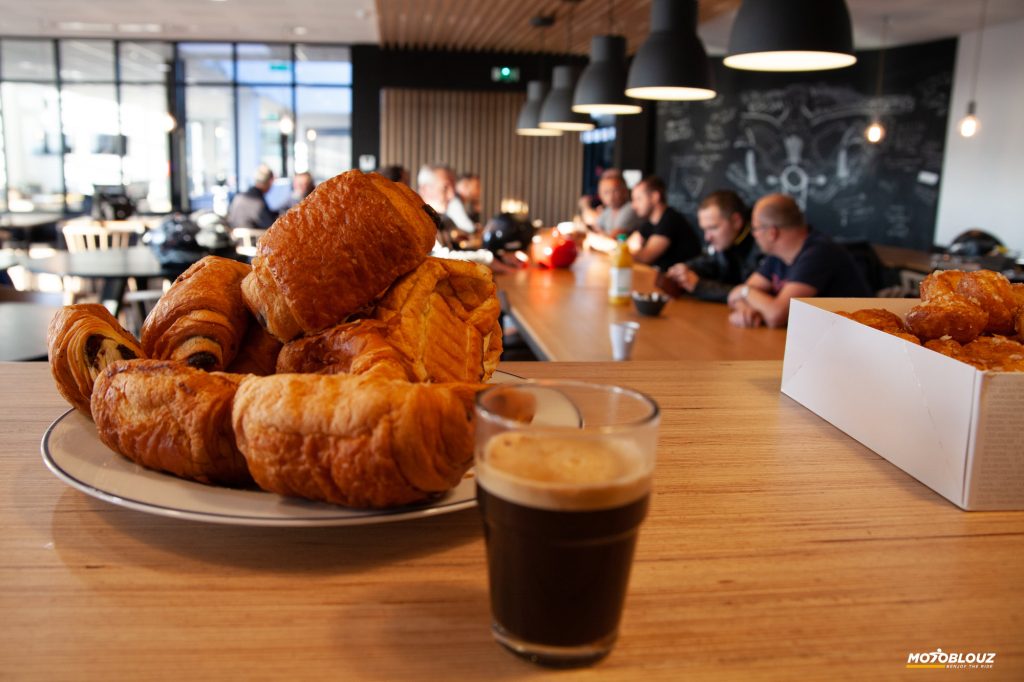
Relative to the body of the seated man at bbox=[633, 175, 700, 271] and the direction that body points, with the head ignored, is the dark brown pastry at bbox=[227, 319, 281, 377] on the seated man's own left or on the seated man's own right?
on the seated man's own left

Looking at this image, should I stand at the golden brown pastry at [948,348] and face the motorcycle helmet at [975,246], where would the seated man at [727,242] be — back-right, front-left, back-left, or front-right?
front-left

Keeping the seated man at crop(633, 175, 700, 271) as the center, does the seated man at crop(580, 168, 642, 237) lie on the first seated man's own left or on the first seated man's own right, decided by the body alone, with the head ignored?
on the first seated man's own right

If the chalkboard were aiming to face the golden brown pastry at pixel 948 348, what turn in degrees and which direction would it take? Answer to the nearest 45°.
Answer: approximately 45° to its left

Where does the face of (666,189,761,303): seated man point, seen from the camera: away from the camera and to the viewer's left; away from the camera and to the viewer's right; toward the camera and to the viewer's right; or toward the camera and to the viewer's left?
toward the camera and to the viewer's left

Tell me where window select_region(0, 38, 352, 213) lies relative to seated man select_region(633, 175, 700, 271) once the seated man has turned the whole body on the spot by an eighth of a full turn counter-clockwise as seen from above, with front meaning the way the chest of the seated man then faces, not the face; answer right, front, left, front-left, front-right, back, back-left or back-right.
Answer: right

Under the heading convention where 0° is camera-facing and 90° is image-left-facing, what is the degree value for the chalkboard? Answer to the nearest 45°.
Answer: approximately 45°

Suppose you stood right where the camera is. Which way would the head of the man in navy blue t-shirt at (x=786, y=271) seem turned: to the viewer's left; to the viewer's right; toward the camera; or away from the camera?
to the viewer's left

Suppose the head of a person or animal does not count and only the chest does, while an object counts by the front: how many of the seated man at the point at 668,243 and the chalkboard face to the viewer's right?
0

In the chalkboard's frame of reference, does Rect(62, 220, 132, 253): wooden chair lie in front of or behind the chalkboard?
in front

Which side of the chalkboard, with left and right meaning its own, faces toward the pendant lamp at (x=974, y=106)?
left

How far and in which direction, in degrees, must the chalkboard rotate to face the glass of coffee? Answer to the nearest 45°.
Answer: approximately 45° to its left

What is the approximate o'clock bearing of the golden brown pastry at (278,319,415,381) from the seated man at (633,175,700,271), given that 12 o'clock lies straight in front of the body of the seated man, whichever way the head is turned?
The golden brown pastry is roughly at 9 o'clock from the seated man.

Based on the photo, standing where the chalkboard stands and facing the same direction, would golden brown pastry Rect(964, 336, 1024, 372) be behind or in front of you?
in front

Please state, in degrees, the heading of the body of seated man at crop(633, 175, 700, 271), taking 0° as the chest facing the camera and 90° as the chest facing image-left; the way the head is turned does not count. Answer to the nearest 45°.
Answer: approximately 90°
